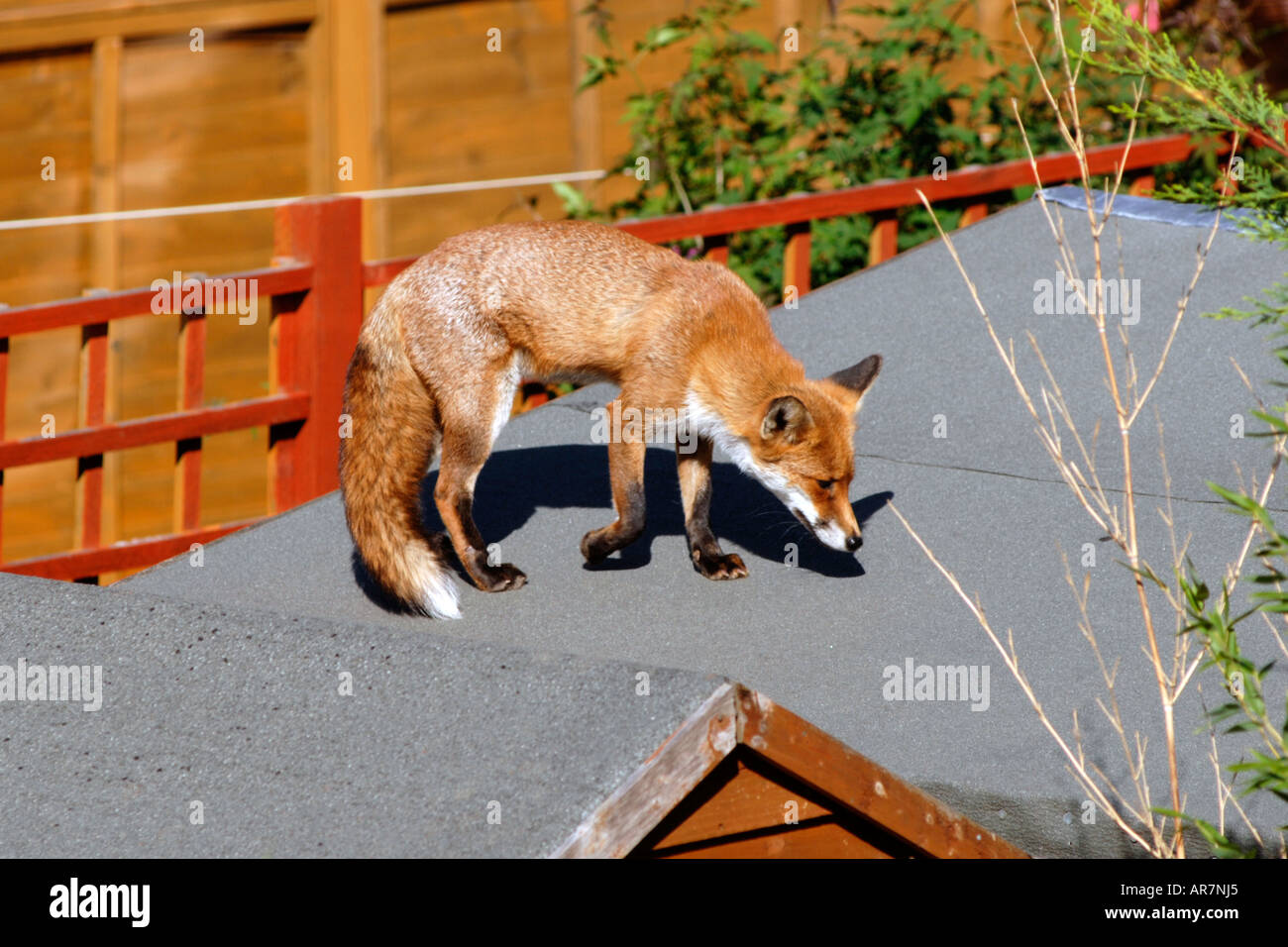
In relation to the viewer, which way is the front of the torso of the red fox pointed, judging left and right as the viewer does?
facing to the right of the viewer

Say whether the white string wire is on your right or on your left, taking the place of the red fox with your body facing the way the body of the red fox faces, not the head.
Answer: on your left
